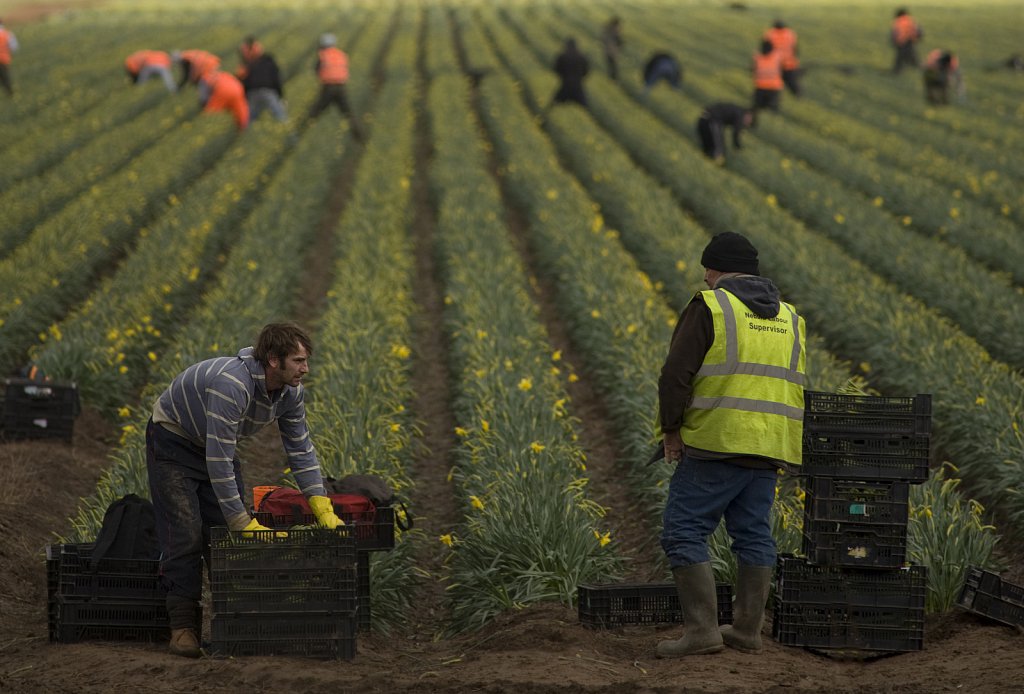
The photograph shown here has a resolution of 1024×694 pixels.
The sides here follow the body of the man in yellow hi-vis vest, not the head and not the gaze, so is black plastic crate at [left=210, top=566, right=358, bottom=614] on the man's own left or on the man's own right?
on the man's own left

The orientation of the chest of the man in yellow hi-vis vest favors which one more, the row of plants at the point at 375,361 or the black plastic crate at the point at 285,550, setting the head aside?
the row of plants

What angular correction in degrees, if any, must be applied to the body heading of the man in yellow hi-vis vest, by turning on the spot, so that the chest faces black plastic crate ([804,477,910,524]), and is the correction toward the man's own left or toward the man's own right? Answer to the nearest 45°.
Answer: approximately 135° to the man's own right

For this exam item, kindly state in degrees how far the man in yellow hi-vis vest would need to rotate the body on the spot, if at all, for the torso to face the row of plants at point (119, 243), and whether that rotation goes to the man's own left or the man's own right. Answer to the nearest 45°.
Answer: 0° — they already face it

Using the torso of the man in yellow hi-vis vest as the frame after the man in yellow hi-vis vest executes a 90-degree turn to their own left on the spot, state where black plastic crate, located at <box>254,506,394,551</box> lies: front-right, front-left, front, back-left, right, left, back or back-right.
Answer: front-right

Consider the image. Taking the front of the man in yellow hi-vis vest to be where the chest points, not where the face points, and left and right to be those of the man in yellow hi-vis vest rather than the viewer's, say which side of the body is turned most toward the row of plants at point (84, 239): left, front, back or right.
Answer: front

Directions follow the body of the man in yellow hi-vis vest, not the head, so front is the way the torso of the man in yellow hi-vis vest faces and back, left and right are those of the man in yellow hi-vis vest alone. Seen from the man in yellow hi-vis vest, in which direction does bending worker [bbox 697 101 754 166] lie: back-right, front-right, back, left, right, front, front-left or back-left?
front-right

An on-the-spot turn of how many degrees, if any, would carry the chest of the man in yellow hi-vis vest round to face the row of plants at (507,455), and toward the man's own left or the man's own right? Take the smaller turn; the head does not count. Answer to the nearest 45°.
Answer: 0° — they already face it

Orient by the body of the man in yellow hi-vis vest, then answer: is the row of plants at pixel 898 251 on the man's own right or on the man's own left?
on the man's own right

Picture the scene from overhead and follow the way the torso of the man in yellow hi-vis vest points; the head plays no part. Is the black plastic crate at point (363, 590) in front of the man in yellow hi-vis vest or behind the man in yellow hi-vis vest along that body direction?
in front

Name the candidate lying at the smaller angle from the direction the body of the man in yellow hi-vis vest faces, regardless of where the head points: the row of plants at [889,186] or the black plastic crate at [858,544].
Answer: the row of plants

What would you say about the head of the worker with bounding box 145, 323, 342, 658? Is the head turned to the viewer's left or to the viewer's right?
to the viewer's right

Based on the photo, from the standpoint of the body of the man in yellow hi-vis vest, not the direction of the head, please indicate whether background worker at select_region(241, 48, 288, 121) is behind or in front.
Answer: in front

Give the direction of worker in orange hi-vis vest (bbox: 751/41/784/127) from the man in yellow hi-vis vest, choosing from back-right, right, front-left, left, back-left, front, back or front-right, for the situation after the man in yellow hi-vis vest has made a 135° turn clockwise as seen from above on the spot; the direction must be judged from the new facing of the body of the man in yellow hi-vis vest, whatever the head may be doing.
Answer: left

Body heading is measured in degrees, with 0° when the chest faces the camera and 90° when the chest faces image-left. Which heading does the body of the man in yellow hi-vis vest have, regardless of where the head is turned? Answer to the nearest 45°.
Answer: approximately 135°

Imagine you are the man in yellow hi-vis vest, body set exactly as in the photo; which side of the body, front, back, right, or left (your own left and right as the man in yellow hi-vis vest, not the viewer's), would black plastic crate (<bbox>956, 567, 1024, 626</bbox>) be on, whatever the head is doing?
right

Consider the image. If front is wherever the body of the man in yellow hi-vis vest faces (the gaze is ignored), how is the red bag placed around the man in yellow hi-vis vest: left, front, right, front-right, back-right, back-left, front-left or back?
front-left
